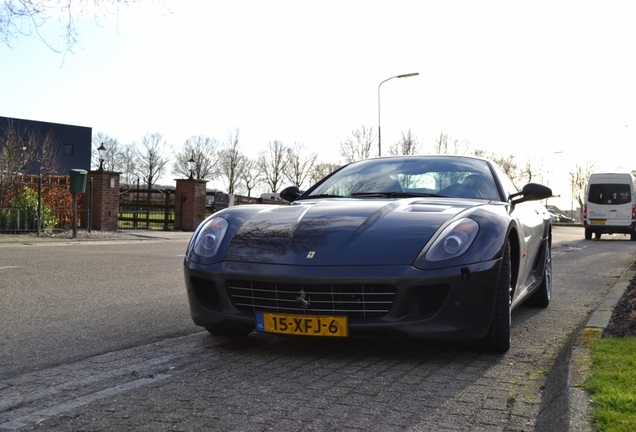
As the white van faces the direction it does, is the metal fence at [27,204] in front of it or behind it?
behind

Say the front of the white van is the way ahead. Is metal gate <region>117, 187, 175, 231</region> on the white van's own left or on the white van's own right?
on the white van's own left

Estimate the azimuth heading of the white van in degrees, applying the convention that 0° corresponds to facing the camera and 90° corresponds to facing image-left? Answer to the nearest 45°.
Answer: approximately 180°

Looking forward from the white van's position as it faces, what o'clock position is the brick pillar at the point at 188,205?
The brick pillar is roughly at 8 o'clock from the white van.

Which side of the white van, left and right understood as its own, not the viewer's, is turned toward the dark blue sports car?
back

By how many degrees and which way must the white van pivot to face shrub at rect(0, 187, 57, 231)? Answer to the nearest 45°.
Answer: approximately 135° to its left

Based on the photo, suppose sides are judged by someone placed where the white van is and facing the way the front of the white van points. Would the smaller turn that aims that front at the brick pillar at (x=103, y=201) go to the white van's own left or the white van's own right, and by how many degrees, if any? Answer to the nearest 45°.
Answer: approximately 135° to the white van's own left
